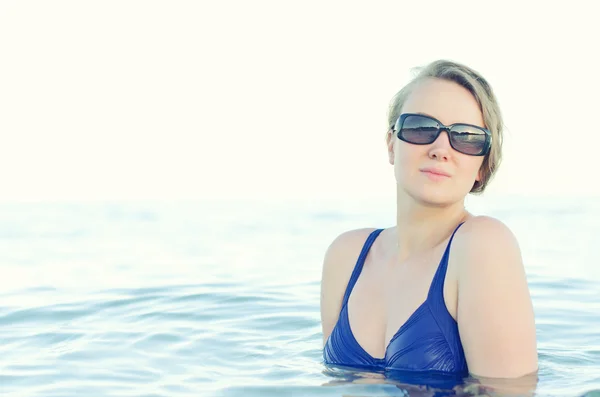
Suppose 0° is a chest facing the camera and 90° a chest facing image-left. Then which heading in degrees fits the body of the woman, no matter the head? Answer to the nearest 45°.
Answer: approximately 45°
